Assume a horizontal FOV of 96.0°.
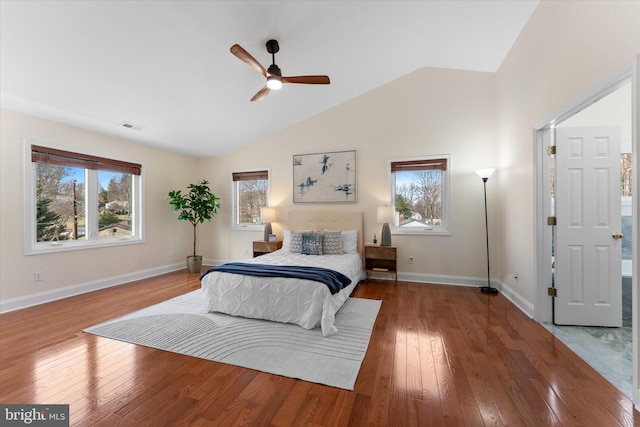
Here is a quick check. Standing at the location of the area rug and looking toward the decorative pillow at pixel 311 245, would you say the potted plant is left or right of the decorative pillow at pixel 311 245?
left

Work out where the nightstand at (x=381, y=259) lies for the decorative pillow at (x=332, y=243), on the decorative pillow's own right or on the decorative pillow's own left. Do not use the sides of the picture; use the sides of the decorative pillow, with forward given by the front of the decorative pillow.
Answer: on the decorative pillow's own left

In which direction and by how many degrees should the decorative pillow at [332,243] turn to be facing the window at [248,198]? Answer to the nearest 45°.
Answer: approximately 135° to its right

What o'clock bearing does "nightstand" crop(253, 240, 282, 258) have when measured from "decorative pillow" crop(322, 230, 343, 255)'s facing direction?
The nightstand is roughly at 4 o'clock from the decorative pillow.

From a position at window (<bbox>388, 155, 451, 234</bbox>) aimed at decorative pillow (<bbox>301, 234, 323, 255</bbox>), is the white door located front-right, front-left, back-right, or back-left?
back-left

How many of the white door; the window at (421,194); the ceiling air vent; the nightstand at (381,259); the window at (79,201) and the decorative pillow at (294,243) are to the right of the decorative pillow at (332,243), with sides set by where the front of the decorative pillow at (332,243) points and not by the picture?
3

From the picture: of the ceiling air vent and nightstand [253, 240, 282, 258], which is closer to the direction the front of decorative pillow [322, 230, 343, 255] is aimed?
the ceiling air vent

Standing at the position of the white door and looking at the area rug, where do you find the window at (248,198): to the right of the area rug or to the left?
right

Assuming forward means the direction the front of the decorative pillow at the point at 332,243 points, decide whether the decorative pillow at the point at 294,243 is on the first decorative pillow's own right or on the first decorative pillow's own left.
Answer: on the first decorative pillow's own right

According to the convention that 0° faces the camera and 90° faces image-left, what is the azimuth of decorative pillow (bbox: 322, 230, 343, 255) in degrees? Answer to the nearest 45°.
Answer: approximately 0°

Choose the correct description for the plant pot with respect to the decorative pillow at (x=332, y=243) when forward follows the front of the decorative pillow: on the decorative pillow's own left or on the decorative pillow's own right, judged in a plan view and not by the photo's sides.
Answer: on the decorative pillow's own right

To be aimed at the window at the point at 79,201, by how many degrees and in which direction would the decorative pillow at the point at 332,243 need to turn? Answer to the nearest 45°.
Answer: approximately 90° to its right
